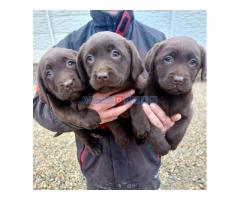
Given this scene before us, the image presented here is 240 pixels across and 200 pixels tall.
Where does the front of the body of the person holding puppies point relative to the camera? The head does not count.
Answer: toward the camera

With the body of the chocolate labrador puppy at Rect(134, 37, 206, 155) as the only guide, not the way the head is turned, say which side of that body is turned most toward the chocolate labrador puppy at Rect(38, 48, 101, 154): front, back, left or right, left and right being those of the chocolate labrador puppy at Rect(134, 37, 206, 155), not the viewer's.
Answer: right

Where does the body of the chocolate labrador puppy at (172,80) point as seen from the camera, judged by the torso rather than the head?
toward the camera
